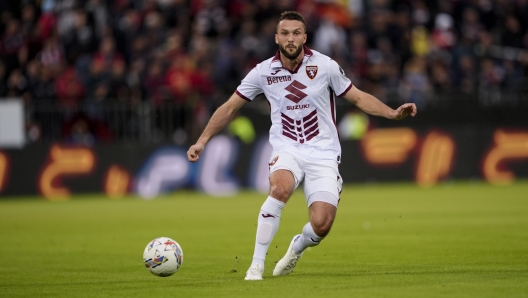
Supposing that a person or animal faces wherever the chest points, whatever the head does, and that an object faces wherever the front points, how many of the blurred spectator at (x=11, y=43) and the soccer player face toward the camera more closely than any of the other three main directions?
2

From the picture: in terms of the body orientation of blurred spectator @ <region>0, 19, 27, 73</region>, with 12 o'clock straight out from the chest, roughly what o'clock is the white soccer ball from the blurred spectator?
The white soccer ball is roughly at 12 o'clock from the blurred spectator.

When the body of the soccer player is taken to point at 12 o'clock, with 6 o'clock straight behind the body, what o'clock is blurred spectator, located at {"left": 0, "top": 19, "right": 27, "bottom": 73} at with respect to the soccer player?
The blurred spectator is roughly at 5 o'clock from the soccer player.

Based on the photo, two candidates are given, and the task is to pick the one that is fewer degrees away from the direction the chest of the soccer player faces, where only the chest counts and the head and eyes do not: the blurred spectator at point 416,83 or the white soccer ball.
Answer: the white soccer ball

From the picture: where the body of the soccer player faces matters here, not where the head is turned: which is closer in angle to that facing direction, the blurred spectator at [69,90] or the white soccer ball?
the white soccer ball

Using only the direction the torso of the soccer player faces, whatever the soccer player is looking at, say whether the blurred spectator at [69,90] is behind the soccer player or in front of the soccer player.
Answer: behind

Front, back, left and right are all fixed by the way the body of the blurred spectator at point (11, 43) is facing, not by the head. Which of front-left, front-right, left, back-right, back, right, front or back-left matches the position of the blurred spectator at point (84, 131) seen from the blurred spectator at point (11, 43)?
front-left

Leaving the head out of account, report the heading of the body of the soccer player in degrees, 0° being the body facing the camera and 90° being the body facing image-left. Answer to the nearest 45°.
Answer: approximately 0°

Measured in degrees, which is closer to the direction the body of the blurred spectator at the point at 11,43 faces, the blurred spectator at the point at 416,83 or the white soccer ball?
the white soccer ball
